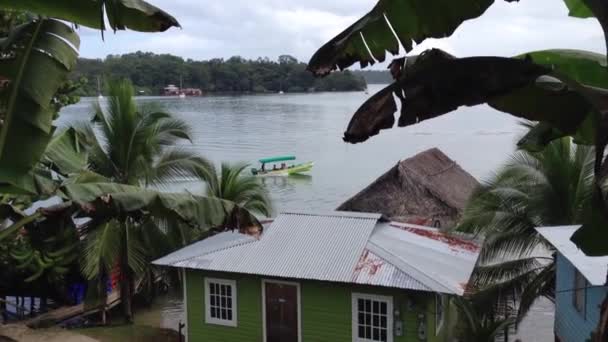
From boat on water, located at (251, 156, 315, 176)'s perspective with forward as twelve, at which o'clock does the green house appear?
The green house is roughly at 3 o'clock from the boat on water.

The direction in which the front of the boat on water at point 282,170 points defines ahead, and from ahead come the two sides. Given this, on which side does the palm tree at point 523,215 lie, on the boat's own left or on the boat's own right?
on the boat's own right

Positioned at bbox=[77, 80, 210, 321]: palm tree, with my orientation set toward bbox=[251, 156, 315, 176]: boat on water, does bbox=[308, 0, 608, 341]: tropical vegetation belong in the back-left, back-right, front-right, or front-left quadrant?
back-right

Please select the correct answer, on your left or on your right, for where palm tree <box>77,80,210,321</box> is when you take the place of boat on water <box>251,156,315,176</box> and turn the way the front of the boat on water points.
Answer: on your right

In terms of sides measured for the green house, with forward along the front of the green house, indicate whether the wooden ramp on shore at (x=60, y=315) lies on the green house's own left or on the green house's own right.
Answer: on the green house's own right

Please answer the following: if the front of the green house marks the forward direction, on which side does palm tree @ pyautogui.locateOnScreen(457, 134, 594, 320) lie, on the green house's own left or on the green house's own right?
on the green house's own left

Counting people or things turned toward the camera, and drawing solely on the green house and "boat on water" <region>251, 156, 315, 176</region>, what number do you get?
1

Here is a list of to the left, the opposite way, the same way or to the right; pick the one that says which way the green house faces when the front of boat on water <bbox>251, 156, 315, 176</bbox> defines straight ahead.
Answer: to the right

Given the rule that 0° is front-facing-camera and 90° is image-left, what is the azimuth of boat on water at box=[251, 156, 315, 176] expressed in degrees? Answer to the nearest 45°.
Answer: approximately 270°

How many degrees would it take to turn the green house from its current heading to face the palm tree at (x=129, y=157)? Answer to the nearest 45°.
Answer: approximately 135° to its right
